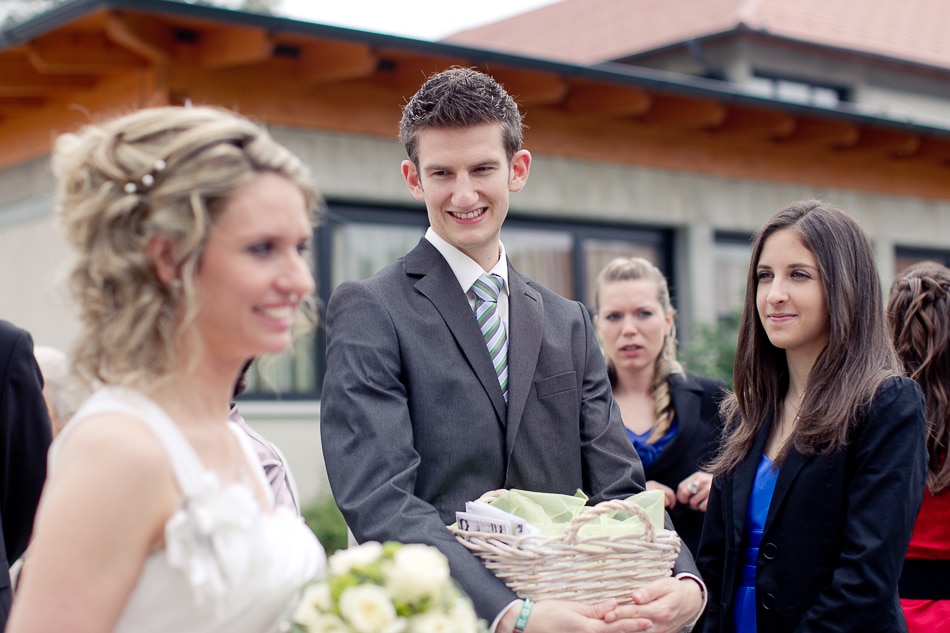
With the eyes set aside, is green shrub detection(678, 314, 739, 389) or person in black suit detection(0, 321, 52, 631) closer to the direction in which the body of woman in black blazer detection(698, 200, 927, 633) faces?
the person in black suit

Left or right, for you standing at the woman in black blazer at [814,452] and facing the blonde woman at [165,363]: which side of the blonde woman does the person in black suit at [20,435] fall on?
right

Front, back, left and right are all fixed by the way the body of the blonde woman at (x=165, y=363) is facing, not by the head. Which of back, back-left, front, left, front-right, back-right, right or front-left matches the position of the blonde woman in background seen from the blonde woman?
left

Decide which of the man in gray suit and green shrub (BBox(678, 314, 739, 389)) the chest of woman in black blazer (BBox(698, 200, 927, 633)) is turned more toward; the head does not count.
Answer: the man in gray suit

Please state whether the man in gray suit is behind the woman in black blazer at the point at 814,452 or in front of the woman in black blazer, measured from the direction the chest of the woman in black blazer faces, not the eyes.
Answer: in front

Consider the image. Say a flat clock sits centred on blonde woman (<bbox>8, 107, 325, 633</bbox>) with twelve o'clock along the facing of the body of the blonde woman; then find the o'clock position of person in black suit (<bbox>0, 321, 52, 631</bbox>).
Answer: The person in black suit is roughly at 7 o'clock from the blonde woman.

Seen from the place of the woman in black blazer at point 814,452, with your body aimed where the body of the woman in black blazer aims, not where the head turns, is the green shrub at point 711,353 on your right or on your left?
on your right

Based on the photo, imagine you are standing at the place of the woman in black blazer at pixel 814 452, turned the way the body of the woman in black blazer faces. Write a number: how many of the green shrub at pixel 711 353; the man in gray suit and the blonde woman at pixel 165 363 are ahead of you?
2

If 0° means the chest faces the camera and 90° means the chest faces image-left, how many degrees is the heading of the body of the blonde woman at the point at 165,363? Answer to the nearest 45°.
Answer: approximately 315°

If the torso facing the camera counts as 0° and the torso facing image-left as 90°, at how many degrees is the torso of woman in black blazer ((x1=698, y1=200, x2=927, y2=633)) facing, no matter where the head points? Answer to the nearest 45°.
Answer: approximately 45°

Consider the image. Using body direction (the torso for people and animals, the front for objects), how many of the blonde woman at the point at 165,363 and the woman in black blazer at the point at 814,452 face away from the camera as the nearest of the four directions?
0

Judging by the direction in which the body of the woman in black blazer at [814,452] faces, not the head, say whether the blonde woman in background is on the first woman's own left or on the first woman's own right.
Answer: on the first woman's own right
